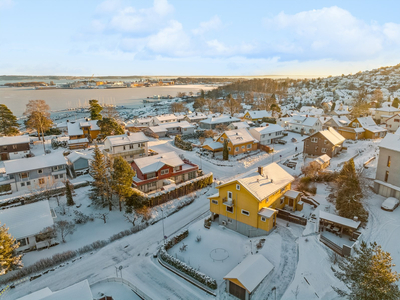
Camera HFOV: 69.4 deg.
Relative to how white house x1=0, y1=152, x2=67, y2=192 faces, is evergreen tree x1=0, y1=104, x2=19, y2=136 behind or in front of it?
behind

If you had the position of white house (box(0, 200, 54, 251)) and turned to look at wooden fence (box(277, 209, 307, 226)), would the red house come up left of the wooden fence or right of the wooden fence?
left

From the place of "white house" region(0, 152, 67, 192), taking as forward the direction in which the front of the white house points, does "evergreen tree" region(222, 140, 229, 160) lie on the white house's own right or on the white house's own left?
on the white house's own left

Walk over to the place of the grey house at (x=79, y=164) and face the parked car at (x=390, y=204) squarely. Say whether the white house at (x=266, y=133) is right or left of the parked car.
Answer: left

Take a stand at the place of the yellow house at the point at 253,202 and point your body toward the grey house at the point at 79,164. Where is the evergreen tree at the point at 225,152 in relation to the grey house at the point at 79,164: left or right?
right

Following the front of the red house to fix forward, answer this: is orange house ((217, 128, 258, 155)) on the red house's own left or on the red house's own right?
on the red house's own left
